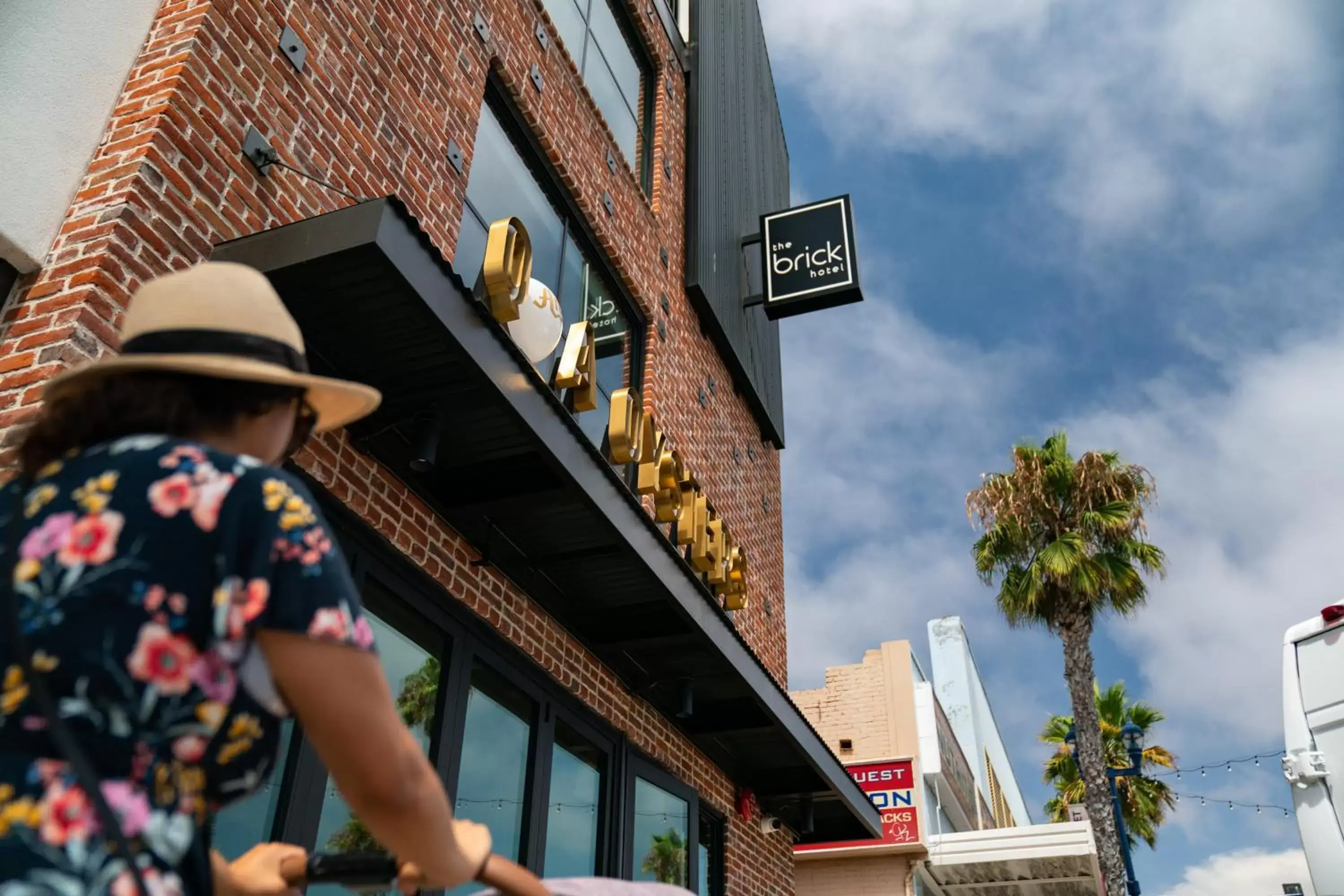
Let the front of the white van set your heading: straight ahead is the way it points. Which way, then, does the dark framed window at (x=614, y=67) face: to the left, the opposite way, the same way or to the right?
to the right

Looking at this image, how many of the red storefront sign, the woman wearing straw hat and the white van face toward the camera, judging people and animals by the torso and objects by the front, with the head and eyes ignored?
1

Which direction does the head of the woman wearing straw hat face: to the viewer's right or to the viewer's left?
to the viewer's right

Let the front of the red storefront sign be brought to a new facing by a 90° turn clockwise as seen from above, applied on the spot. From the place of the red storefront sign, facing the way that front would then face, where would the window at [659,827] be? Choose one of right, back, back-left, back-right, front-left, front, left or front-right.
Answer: left

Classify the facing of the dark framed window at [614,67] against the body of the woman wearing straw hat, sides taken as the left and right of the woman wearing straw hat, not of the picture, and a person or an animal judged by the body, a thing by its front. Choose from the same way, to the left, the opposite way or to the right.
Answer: to the right

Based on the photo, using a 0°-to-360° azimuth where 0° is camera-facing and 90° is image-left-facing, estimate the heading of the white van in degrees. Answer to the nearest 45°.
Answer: approximately 180°

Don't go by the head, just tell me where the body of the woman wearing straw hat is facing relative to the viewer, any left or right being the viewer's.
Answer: facing away from the viewer and to the right of the viewer

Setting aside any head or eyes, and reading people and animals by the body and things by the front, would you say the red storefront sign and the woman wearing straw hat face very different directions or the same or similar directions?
very different directions

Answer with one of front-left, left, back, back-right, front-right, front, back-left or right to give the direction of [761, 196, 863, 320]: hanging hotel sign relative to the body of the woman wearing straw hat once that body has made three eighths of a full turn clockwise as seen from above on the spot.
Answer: back-left

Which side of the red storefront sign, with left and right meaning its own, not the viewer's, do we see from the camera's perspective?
front

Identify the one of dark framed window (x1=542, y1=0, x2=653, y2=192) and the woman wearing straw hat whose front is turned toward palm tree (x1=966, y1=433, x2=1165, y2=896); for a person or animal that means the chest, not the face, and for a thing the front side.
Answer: the woman wearing straw hat

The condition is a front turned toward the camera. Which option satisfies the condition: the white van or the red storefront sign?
the red storefront sign

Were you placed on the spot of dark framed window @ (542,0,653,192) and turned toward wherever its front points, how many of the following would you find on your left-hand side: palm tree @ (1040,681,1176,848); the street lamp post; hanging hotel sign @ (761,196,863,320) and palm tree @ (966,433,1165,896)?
4

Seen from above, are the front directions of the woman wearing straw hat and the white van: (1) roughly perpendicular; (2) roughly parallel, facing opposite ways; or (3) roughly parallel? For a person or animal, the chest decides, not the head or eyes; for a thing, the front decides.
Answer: roughly parallel

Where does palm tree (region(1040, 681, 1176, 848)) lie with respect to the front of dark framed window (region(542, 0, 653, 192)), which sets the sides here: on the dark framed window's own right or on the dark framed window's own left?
on the dark framed window's own left
